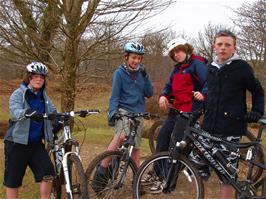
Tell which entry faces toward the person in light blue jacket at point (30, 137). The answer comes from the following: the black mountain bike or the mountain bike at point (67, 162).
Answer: the black mountain bike

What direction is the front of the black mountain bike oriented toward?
to the viewer's left

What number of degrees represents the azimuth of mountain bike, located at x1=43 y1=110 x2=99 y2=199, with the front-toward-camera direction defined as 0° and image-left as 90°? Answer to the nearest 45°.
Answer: approximately 0°

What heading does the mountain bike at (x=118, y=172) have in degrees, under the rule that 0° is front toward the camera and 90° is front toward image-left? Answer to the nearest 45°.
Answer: approximately 45°

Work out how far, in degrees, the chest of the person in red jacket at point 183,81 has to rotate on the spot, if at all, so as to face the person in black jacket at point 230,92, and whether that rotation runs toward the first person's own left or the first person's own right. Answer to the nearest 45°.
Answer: approximately 90° to the first person's own left

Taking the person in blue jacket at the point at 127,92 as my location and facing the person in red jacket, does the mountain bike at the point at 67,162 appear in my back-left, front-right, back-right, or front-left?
back-right

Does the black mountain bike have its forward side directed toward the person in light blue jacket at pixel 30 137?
yes

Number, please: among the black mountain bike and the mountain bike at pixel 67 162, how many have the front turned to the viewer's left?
1
